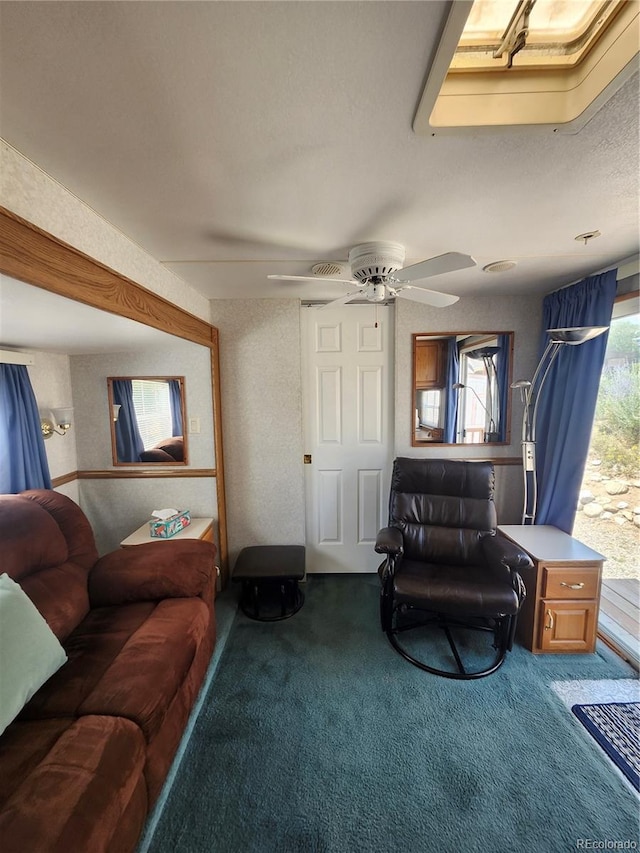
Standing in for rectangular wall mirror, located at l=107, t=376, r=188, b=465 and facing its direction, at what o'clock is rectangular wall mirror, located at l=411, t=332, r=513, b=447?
rectangular wall mirror, located at l=411, t=332, r=513, b=447 is roughly at 10 o'clock from rectangular wall mirror, located at l=107, t=376, r=188, b=465.

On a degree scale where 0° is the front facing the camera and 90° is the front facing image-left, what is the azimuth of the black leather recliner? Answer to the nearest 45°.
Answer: approximately 0°

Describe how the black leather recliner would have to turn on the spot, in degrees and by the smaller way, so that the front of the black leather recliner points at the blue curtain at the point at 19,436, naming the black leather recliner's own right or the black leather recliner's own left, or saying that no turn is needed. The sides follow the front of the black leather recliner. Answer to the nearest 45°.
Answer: approximately 45° to the black leather recliner's own right

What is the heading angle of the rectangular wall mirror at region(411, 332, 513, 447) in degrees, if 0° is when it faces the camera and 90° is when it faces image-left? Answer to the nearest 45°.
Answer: approximately 0°

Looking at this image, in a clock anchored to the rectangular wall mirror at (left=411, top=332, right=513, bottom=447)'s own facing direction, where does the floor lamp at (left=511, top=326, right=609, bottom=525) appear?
The floor lamp is roughly at 10 o'clock from the rectangular wall mirror.

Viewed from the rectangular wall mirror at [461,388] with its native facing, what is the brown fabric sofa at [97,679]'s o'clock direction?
The brown fabric sofa is roughly at 1 o'clock from the rectangular wall mirror.

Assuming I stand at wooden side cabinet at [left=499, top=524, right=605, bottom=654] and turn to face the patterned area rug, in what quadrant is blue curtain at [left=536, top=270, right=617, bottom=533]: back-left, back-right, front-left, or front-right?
back-left

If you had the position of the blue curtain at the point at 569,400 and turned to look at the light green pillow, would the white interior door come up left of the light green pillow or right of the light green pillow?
right
